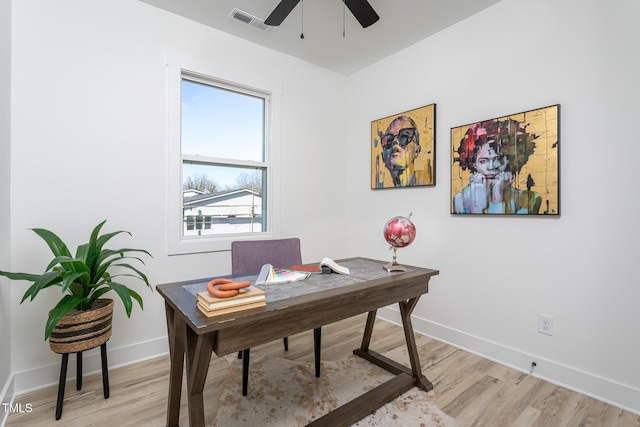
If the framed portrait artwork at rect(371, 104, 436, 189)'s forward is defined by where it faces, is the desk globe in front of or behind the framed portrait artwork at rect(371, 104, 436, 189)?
in front

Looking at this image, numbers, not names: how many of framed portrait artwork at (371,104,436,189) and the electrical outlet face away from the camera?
0

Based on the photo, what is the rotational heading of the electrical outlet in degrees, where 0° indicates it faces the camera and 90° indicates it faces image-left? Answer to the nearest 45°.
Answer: approximately 45°

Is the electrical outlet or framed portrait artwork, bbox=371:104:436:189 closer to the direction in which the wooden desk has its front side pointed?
the framed portrait artwork

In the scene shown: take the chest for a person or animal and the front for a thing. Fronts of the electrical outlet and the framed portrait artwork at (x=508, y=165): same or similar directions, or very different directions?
same or similar directions

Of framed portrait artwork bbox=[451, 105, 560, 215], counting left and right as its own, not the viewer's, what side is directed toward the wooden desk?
front

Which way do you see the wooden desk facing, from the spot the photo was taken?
facing away from the viewer and to the left of the viewer

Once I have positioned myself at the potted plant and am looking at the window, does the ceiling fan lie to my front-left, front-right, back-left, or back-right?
front-right

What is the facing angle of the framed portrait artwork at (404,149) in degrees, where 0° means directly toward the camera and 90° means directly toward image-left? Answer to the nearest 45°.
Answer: approximately 45°

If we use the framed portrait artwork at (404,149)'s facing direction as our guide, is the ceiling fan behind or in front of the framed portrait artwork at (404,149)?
in front

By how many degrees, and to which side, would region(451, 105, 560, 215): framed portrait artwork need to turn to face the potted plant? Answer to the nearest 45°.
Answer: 0° — it already faces it

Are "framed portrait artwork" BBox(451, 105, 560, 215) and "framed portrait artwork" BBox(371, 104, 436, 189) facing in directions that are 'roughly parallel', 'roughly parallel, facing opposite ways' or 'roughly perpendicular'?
roughly parallel

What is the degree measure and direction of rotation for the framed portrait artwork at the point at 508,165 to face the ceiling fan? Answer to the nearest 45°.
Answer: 0° — it already faces it
